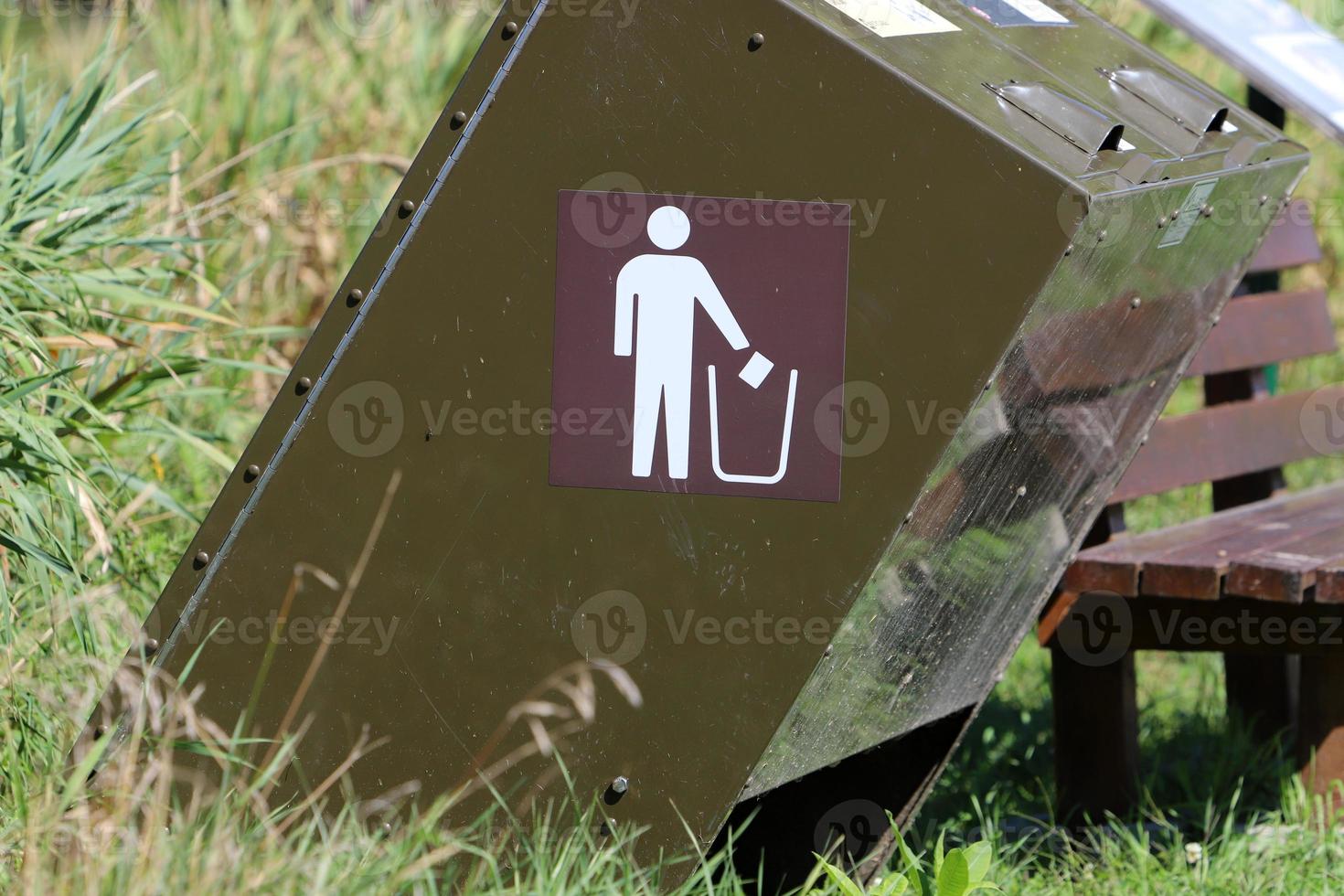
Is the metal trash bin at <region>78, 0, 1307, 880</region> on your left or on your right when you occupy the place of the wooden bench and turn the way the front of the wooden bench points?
on your right
